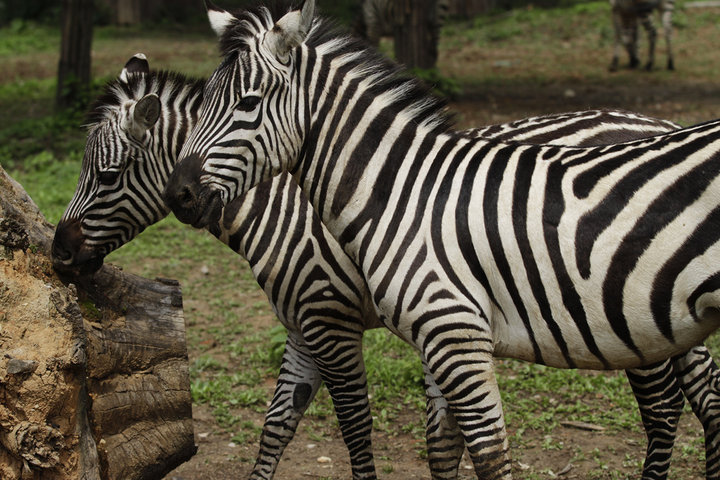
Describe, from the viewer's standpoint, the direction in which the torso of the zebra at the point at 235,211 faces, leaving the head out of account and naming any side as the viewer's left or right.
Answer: facing to the left of the viewer

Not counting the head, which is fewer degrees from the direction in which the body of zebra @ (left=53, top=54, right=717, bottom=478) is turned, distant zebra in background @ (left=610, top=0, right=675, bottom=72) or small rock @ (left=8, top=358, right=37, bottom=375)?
the small rock

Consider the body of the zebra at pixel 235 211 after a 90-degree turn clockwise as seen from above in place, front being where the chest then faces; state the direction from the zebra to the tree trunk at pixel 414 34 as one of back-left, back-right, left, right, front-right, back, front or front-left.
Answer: front

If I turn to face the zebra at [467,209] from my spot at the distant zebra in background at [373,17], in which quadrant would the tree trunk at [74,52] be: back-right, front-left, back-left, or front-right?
front-right

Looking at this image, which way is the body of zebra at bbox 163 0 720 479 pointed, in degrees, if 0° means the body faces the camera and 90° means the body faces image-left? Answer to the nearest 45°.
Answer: approximately 90°

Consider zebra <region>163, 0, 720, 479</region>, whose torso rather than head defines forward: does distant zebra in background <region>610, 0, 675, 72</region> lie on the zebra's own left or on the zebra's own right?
on the zebra's own right

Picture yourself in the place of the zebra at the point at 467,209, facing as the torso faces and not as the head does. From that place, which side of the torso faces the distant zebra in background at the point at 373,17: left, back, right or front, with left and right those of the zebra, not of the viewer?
right

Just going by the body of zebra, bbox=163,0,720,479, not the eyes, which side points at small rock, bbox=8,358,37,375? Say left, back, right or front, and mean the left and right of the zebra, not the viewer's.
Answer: front

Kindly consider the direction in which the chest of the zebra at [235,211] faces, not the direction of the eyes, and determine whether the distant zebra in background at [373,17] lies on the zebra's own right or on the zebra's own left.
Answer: on the zebra's own right

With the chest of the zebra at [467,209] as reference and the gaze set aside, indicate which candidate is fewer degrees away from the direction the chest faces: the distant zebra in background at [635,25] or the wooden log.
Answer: the wooden log

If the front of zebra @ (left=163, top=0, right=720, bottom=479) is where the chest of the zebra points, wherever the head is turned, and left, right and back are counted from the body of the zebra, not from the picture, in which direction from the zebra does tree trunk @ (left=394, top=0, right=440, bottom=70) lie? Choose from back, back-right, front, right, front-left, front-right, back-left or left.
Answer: right

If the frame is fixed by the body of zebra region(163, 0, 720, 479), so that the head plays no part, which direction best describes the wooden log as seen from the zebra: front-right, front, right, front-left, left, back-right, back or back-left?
front

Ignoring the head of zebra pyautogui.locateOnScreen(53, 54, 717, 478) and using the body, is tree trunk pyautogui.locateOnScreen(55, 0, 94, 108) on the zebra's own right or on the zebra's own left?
on the zebra's own right

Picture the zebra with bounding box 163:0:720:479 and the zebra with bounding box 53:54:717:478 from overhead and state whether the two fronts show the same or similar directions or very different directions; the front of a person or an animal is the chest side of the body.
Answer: same or similar directions

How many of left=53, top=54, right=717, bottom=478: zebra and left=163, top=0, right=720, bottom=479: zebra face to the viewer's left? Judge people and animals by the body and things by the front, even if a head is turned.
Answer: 2

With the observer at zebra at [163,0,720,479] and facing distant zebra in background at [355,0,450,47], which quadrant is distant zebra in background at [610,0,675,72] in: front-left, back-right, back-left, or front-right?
front-right
